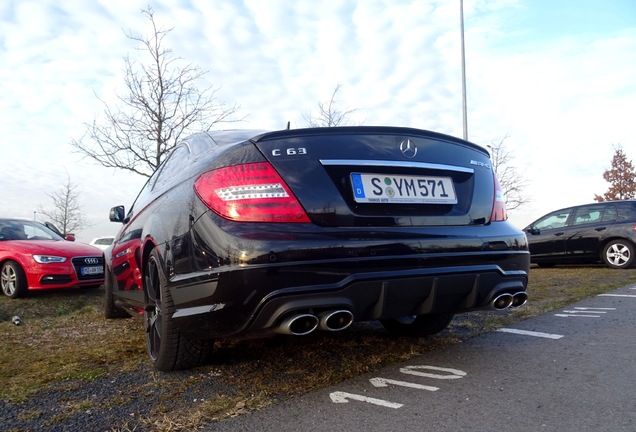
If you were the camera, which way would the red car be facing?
facing the viewer and to the right of the viewer

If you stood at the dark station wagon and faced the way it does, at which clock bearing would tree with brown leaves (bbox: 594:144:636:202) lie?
The tree with brown leaves is roughly at 3 o'clock from the dark station wagon.

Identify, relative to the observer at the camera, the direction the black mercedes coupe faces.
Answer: facing away from the viewer and to the left of the viewer

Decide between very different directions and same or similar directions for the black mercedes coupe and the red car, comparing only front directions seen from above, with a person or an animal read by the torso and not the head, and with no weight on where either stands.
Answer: very different directions

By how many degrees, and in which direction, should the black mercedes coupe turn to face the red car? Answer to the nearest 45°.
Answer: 0° — it already faces it

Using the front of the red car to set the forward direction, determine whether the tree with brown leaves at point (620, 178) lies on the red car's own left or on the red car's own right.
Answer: on the red car's own left

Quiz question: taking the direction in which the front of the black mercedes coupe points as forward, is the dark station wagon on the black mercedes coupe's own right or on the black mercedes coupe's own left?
on the black mercedes coupe's own right

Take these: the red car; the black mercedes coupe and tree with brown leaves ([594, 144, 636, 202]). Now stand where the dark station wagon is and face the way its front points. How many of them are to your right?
1

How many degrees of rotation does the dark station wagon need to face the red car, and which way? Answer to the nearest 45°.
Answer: approximately 45° to its left

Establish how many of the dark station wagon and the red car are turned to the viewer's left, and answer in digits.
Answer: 1

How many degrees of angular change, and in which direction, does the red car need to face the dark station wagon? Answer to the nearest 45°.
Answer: approximately 45° to its left

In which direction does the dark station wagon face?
to the viewer's left
